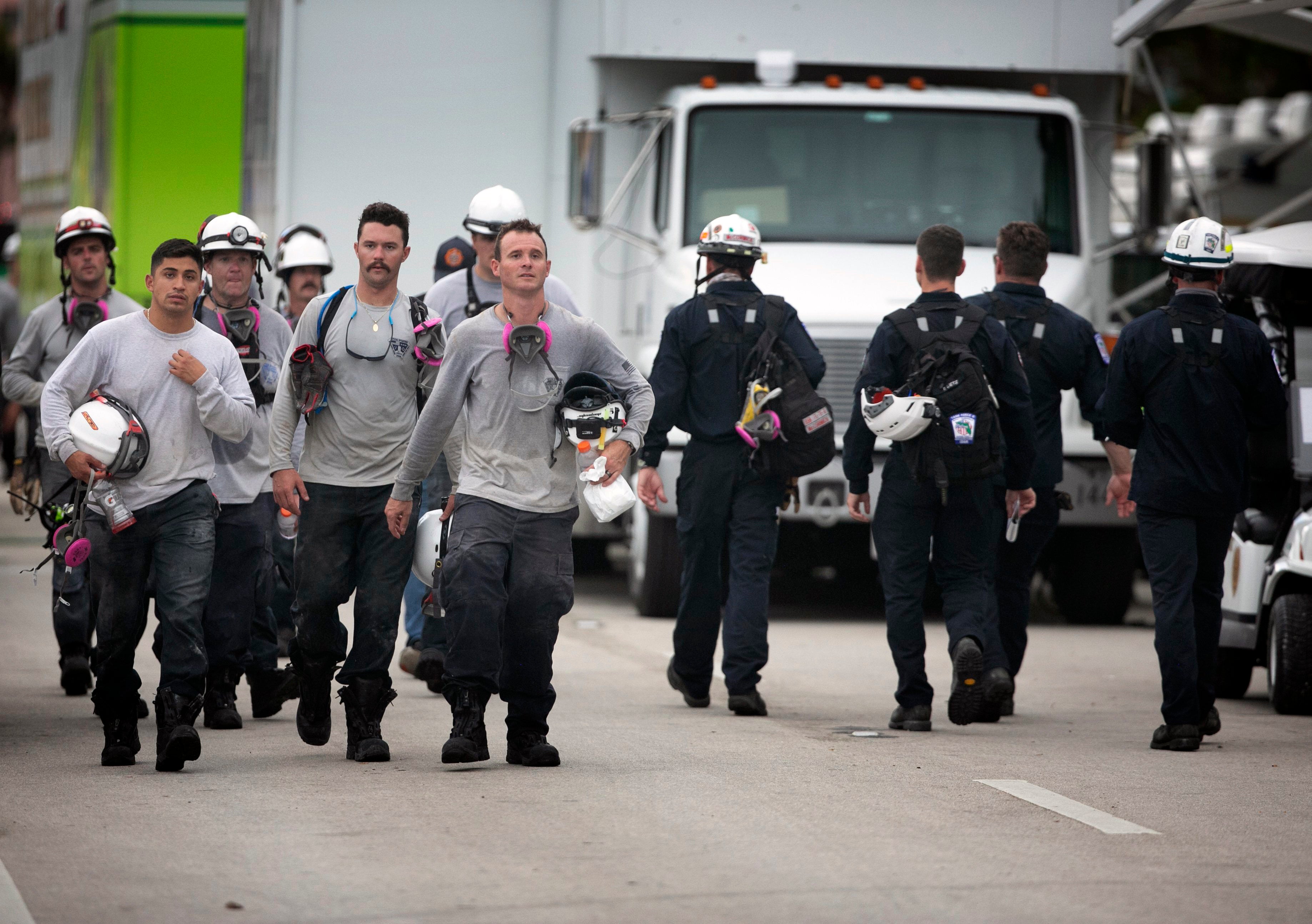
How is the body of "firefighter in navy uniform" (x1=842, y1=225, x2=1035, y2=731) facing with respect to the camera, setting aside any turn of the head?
away from the camera

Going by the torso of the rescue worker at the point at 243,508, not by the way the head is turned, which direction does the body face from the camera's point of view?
toward the camera

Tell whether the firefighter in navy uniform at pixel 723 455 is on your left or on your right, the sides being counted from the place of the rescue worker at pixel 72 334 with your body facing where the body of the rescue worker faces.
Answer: on your left

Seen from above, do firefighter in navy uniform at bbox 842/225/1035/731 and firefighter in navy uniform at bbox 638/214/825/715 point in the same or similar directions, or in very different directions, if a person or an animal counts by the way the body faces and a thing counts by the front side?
same or similar directions

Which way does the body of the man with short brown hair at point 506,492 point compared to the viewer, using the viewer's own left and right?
facing the viewer

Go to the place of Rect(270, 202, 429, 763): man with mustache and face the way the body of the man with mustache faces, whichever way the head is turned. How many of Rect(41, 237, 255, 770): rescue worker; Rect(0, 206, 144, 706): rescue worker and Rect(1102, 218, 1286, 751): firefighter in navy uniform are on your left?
1

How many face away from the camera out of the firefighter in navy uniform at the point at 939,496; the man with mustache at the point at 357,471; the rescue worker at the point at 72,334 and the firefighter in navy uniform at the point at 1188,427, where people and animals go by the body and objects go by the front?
2

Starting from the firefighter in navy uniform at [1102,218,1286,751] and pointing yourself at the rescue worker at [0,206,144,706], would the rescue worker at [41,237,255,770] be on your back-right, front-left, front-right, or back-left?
front-left

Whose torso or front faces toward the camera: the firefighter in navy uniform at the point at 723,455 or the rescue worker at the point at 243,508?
the rescue worker

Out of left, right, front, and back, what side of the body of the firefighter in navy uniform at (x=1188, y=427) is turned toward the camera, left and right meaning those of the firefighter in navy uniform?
back

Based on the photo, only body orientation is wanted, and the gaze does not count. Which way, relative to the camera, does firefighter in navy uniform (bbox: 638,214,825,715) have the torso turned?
away from the camera

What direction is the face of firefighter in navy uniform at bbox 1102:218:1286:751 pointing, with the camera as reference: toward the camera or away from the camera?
away from the camera

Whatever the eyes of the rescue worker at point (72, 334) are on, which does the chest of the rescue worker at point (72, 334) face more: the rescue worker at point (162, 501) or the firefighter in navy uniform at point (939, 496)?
the rescue worker

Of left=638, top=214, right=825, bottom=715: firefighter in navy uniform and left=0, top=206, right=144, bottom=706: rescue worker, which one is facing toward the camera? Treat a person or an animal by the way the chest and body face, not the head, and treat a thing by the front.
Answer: the rescue worker

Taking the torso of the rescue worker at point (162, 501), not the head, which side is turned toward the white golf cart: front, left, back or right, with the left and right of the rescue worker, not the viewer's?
left

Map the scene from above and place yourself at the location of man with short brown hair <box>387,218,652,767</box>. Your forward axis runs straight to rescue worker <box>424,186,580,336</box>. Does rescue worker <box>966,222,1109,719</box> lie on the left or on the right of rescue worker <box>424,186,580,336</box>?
right
